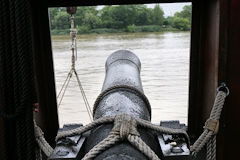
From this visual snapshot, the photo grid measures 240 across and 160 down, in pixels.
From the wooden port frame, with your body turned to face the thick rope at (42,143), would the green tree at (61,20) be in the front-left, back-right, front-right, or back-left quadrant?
back-right

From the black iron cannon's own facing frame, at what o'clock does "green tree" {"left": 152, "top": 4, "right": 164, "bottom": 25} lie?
The green tree is roughly at 12 o'clock from the black iron cannon.

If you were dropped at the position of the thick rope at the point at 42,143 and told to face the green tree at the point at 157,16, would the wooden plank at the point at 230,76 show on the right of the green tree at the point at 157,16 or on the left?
right

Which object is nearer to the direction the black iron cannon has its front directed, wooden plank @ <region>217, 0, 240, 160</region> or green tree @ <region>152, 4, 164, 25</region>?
the green tree

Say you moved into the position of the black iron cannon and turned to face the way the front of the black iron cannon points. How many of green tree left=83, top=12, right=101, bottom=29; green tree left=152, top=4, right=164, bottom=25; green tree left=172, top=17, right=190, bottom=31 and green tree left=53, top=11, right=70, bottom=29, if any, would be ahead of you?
4

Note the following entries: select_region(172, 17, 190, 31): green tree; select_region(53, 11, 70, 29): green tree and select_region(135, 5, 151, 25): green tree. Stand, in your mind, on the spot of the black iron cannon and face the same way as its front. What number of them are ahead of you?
3

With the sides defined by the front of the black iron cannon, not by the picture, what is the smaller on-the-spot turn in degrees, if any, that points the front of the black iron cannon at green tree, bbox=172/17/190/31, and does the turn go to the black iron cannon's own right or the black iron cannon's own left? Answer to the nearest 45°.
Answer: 0° — it already faces it

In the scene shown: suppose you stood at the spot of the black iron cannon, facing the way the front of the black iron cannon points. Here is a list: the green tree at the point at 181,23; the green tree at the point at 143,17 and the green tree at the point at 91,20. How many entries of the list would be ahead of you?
3

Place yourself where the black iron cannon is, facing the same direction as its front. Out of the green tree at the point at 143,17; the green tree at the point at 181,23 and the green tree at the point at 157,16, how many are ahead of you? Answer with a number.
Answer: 3

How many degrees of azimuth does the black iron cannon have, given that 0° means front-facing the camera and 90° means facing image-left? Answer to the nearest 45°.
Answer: approximately 180°

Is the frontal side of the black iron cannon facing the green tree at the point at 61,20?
yes
